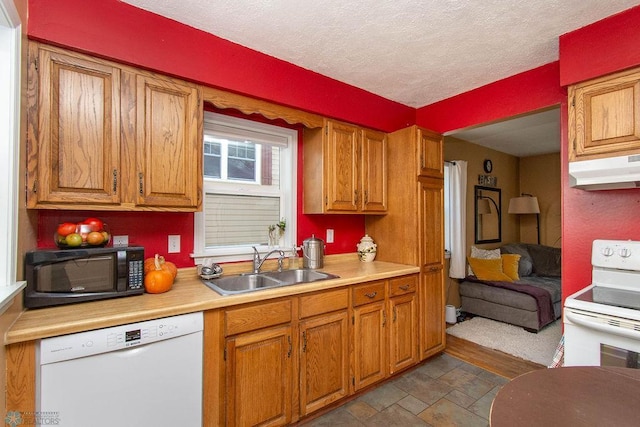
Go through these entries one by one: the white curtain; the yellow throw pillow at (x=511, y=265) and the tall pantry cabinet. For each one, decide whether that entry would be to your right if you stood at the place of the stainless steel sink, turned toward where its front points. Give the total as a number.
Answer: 0

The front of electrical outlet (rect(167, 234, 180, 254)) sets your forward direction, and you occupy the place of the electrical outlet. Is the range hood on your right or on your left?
on your left

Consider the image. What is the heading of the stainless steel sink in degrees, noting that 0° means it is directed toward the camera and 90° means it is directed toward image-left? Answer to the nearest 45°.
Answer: approximately 315°

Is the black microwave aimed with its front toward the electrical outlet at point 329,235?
no

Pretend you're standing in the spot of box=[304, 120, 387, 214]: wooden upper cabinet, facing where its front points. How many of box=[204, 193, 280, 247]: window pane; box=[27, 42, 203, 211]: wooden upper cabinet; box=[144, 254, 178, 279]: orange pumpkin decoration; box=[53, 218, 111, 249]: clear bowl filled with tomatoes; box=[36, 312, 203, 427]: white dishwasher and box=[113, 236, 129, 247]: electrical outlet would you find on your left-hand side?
0

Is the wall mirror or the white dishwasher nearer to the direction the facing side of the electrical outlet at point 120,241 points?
the white dishwasher

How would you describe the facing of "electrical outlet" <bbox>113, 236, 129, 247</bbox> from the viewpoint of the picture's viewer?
facing the viewer

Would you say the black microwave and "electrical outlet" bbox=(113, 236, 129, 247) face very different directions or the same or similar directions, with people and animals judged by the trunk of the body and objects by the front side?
same or similar directions

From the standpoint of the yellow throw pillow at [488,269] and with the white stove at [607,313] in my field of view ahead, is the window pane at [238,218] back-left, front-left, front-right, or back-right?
front-right

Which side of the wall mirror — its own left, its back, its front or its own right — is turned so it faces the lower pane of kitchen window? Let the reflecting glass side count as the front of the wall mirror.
right

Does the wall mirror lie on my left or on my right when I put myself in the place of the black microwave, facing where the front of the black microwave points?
on my left

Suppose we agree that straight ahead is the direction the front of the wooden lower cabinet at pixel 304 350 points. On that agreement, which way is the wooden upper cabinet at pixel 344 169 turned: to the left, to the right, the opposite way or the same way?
the same way

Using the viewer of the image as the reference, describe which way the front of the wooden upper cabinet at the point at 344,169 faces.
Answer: facing the viewer and to the right of the viewer

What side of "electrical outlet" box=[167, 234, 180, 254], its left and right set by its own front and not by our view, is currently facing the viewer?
front

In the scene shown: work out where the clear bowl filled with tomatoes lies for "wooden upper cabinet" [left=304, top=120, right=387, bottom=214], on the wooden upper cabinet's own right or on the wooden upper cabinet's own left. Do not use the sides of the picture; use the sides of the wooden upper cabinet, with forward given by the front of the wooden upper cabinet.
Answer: on the wooden upper cabinet's own right
